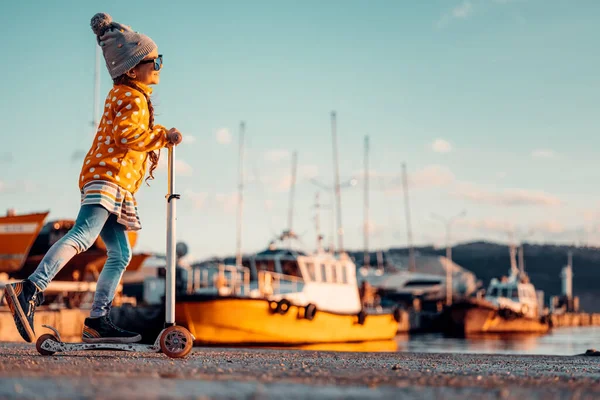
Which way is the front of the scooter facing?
to the viewer's right

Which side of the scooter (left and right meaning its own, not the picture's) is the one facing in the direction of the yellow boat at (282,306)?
left

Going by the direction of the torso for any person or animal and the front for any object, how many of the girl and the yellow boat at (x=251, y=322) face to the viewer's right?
1

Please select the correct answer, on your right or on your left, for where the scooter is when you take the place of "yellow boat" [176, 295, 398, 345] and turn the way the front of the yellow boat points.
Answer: on your left

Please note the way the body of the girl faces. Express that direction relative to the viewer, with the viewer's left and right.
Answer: facing to the right of the viewer

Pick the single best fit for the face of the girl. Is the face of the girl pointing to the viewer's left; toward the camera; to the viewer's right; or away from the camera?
to the viewer's right

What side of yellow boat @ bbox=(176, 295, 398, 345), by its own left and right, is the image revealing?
left

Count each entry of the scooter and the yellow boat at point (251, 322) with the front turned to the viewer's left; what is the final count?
1

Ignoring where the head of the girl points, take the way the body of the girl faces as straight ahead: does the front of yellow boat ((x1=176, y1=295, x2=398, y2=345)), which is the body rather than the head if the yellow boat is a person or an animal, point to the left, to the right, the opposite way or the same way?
the opposite way

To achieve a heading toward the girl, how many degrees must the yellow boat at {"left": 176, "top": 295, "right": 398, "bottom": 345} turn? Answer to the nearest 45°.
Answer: approximately 90° to its left

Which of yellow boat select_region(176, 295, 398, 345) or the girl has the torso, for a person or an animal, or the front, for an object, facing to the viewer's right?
the girl

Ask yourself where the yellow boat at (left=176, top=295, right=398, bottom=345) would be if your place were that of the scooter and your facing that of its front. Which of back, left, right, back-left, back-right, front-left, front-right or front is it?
left

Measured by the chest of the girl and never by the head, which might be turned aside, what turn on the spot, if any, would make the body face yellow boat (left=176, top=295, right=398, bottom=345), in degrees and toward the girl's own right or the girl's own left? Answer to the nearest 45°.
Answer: approximately 90° to the girl's own left
